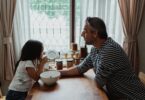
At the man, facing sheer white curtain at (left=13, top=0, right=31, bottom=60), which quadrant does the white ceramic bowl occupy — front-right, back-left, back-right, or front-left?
front-left

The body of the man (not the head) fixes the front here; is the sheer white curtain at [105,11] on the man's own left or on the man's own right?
on the man's own right

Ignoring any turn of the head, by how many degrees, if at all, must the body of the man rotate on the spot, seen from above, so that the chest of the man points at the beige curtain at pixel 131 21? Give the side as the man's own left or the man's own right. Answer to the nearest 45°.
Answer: approximately 90° to the man's own right

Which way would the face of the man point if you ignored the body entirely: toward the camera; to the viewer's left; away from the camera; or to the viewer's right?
to the viewer's left

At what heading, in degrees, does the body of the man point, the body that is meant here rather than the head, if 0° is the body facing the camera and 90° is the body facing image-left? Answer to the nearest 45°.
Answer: approximately 90°

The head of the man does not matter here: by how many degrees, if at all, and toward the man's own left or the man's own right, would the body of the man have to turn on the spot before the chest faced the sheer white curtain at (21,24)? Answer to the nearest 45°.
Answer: approximately 45° to the man's own right

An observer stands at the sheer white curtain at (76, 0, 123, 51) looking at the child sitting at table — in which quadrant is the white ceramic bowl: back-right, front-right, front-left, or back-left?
front-left

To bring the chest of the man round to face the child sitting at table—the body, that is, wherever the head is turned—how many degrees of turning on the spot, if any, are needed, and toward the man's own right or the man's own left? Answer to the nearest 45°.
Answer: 0° — they already face them

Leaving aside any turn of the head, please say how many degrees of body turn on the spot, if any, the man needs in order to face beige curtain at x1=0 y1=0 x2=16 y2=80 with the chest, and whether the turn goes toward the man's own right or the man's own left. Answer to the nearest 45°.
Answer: approximately 45° to the man's own right

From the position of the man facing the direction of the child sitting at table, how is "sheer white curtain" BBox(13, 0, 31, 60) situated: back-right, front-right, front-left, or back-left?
front-right
